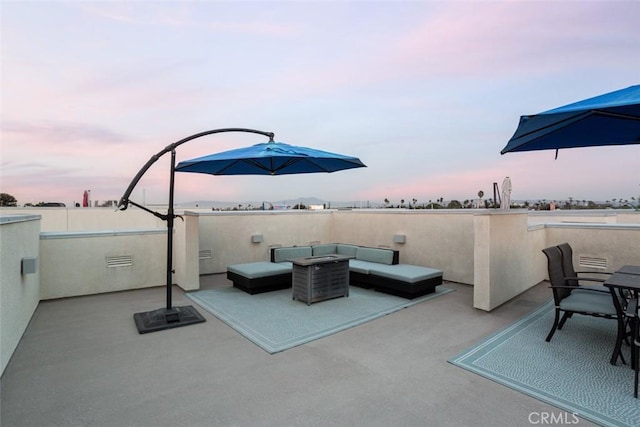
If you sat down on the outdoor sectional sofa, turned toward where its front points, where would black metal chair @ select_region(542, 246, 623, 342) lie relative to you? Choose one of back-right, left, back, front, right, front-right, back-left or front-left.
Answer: front-left

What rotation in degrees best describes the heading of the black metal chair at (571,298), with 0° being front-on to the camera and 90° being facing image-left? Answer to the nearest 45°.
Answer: approximately 315°

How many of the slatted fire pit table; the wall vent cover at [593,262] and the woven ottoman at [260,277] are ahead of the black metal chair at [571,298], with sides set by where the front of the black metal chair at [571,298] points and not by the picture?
0

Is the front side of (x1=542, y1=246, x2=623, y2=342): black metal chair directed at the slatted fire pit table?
no

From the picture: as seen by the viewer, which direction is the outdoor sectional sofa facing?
toward the camera

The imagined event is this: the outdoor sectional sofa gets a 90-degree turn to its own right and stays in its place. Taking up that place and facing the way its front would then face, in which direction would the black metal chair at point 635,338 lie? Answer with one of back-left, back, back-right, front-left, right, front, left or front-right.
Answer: back-left

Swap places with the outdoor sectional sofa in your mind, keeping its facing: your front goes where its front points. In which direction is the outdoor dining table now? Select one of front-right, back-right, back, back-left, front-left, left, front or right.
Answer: front-left

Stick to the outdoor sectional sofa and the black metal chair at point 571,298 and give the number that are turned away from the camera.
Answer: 0

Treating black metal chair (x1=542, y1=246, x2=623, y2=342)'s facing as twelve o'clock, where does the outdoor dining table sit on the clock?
The outdoor dining table is roughly at 12 o'clock from the black metal chair.

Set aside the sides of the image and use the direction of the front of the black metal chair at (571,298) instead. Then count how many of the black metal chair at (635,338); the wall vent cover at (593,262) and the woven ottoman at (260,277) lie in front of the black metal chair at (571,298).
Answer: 1

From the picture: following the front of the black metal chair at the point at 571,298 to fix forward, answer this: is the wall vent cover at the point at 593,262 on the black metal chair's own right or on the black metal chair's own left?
on the black metal chair's own left

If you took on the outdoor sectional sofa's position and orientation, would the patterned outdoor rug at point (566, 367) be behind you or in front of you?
in front
